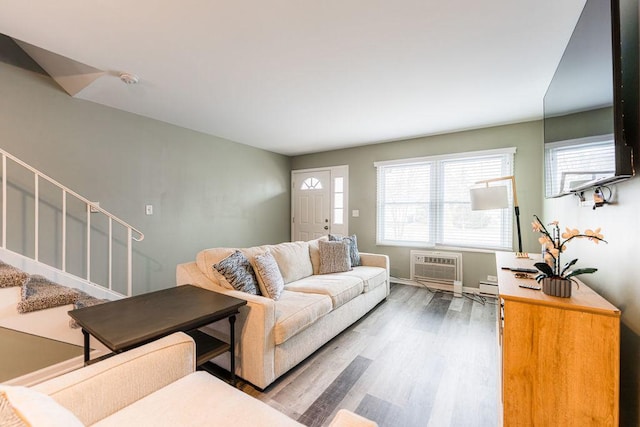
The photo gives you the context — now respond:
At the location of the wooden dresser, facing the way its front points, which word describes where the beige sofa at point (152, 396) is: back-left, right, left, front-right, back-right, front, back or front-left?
front-left

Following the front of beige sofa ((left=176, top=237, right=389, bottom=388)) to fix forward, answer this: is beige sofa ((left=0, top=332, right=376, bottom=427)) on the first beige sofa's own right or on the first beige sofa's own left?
on the first beige sofa's own right

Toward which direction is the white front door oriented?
toward the camera

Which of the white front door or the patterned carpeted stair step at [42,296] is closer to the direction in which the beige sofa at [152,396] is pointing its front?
the white front door

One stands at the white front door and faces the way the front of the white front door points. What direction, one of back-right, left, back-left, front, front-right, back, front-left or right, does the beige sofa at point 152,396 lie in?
front

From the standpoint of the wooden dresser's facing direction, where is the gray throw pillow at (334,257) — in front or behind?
in front

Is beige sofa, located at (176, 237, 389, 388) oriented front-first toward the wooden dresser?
yes

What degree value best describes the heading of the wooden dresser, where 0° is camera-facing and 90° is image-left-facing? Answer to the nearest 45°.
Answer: approximately 90°

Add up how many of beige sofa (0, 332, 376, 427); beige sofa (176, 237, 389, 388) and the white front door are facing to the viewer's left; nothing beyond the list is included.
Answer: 0

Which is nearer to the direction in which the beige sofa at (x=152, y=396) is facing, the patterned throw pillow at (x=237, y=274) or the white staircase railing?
the patterned throw pillow

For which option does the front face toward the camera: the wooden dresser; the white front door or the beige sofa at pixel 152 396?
the white front door

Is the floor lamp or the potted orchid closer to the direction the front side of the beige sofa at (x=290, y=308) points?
the potted orchid

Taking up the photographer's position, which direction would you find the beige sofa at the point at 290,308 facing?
facing the viewer and to the right of the viewer

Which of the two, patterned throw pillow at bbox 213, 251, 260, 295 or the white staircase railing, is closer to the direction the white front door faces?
the patterned throw pillow

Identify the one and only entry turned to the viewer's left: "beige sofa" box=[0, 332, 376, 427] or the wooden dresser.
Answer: the wooden dresser

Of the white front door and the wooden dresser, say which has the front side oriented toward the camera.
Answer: the white front door

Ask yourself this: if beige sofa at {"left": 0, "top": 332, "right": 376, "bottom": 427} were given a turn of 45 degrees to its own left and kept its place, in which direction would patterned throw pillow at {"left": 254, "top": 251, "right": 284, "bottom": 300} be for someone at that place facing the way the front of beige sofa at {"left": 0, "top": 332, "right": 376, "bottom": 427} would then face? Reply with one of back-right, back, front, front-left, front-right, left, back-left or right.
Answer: front-right

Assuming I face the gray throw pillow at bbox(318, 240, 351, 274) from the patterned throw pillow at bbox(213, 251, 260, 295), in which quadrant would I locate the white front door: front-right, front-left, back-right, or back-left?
front-left
